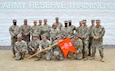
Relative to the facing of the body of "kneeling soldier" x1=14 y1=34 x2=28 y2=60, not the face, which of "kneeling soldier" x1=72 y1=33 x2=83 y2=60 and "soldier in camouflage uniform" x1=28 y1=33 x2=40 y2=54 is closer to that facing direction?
the kneeling soldier

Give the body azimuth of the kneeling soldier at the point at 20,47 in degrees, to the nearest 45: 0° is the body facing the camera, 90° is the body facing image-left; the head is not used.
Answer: approximately 0°

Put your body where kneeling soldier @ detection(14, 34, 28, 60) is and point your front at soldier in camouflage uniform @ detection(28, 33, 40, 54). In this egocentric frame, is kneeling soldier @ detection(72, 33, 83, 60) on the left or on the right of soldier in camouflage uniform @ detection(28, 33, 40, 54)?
right

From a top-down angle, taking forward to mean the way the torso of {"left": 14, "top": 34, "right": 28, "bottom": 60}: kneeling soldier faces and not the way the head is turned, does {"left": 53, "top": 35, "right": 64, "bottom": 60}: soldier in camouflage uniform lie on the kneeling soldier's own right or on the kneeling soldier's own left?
on the kneeling soldier's own left

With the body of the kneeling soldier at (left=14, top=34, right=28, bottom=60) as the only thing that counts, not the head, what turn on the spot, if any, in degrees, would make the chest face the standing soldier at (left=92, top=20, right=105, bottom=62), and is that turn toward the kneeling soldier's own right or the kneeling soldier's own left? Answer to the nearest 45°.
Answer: approximately 90° to the kneeling soldier's own left

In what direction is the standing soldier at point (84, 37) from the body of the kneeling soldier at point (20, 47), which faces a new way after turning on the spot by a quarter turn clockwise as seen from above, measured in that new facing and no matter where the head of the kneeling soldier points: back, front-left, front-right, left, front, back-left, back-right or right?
back

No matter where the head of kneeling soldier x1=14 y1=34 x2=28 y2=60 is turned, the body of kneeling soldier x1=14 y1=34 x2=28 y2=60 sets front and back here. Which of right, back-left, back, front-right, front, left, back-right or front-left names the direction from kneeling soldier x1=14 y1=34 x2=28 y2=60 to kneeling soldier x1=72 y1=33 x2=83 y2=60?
left

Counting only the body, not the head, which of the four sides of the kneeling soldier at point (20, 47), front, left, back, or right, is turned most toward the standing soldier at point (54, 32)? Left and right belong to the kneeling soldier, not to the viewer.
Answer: left

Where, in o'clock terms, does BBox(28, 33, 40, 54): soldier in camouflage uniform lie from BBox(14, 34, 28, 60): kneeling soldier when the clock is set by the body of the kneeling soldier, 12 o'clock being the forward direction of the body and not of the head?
The soldier in camouflage uniform is roughly at 8 o'clock from the kneeling soldier.

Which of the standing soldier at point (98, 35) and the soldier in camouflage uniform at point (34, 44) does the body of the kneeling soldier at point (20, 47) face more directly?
the standing soldier
